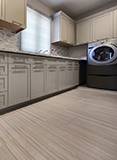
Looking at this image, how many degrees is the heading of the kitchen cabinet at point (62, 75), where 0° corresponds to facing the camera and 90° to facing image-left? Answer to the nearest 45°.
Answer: approximately 315°

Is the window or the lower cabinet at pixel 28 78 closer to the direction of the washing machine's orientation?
the lower cabinet

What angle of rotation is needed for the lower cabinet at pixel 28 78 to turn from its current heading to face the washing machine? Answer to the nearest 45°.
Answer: approximately 90° to its left

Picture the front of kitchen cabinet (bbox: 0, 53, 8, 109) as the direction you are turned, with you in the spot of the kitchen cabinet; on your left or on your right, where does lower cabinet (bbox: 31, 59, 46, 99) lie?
on your left

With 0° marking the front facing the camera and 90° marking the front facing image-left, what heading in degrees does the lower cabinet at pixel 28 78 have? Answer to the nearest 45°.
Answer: approximately 315°

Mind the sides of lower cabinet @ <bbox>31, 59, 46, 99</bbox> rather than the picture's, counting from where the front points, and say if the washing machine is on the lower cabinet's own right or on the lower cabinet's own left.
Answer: on the lower cabinet's own left

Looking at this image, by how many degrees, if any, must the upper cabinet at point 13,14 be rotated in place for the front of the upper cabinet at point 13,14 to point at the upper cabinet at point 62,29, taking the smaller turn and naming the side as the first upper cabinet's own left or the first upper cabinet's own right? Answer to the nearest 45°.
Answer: approximately 90° to the first upper cabinet's own left

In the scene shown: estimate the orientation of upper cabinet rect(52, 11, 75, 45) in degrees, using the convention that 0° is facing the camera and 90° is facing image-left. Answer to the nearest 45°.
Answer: approximately 315°
